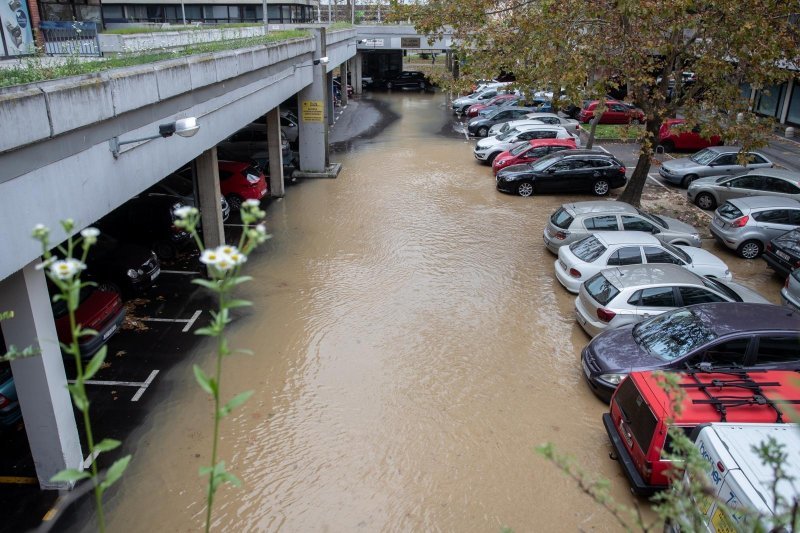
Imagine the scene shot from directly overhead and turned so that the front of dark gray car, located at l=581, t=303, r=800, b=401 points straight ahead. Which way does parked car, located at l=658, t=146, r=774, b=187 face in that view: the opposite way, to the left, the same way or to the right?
the same way

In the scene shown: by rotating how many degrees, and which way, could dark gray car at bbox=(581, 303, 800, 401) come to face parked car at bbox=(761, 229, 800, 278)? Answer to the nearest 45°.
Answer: approximately 135° to its right

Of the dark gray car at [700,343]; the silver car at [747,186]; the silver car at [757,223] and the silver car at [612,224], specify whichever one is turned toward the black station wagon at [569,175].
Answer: the silver car at [747,186]

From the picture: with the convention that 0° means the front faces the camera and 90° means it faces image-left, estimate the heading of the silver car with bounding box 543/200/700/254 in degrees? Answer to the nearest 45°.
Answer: approximately 270°

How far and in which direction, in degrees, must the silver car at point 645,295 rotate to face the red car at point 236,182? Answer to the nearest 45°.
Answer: approximately 135° to its left

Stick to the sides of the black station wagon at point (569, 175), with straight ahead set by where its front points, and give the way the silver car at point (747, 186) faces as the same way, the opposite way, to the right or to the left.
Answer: the same way

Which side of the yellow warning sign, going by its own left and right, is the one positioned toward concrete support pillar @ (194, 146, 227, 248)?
front

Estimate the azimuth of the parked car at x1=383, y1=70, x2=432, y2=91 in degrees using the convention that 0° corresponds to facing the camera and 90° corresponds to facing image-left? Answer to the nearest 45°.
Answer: approximately 90°

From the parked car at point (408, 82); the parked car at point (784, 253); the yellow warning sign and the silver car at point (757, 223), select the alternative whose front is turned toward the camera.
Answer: the yellow warning sign

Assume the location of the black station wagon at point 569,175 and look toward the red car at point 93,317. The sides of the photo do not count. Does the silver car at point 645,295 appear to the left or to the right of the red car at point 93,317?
left

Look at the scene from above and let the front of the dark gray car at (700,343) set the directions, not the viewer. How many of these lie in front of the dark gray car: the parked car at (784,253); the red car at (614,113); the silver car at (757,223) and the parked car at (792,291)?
0

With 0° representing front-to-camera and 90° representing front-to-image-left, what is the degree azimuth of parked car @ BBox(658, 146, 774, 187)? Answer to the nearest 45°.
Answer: approximately 45°

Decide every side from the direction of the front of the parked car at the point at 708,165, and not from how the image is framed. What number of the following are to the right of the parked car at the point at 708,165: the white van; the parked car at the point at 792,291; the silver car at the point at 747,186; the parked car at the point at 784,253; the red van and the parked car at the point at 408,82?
1

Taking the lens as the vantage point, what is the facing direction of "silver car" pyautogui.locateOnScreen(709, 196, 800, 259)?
facing away from the viewer and to the right of the viewer

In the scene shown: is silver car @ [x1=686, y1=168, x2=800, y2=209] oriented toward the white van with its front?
no

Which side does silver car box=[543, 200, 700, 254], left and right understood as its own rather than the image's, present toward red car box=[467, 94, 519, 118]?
left

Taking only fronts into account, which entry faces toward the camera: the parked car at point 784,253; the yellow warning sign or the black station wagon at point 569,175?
the yellow warning sign

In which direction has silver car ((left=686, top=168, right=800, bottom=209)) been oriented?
to the viewer's left

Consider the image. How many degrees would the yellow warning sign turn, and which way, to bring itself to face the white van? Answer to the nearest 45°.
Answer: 0° — it already faces it
